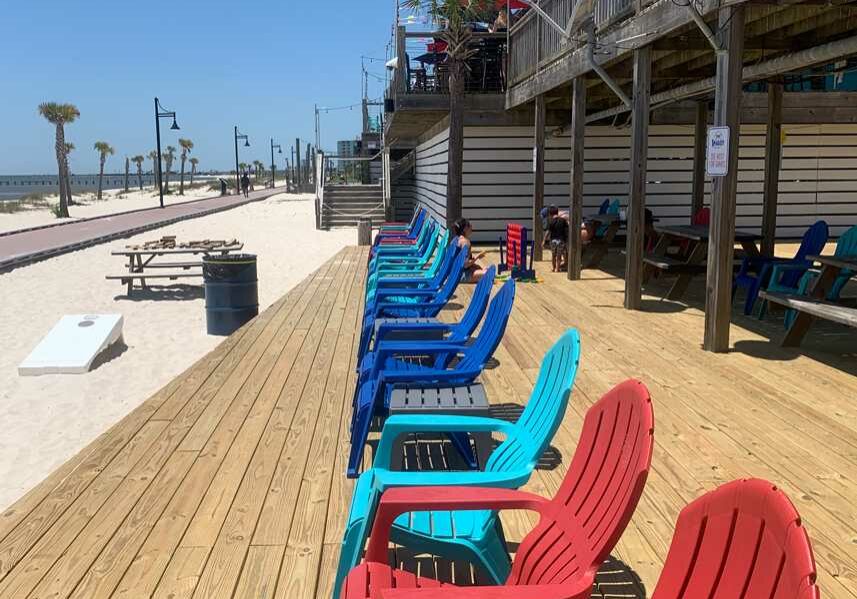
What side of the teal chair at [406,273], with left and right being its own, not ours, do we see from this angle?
left

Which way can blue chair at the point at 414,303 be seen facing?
to the viewer's left

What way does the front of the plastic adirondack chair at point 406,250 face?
to the viewer's left

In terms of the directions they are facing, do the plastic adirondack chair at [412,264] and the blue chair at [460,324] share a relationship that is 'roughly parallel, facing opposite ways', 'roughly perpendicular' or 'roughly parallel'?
roughly parallel

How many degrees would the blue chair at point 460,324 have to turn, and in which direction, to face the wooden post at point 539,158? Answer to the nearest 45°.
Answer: approximately 90° to its right

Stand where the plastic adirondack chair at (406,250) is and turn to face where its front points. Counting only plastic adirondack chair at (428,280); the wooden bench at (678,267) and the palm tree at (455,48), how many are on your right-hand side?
1

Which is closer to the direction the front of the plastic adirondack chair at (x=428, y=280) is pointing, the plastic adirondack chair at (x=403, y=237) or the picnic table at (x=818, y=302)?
the plastic adirondack chair

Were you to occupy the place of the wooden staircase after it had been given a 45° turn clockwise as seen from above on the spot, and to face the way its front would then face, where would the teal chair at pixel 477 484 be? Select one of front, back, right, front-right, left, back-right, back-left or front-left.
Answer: front-left

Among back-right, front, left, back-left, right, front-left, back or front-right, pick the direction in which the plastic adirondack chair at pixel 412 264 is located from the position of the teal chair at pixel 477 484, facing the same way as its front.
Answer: right

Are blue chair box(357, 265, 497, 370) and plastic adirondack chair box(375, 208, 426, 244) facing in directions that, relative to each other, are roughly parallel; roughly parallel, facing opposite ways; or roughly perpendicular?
roughly parallel

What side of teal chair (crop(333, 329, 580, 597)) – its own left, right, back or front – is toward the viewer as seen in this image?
left

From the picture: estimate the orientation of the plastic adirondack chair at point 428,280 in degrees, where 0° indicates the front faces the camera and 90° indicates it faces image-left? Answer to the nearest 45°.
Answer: approximately 90°

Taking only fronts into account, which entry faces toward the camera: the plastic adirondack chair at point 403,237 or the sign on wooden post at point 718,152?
the sign on wooden post

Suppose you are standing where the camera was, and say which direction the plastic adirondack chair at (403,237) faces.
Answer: facing to the left of the viewer
